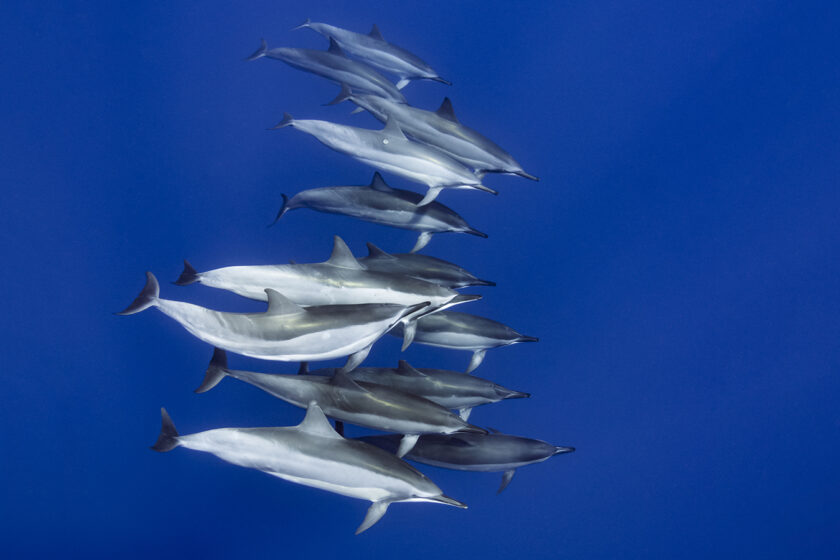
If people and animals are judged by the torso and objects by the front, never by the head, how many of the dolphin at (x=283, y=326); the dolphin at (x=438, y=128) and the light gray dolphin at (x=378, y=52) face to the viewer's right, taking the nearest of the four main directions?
3

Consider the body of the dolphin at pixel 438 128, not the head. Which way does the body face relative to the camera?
to the viewer's right

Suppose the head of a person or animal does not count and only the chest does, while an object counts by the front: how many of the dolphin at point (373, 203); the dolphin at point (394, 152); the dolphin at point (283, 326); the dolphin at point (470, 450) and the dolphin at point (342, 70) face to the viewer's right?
5

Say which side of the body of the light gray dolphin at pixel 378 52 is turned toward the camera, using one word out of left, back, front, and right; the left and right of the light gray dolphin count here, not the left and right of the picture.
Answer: right

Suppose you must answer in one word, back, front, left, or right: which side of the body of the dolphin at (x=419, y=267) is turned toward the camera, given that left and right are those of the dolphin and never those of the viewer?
right

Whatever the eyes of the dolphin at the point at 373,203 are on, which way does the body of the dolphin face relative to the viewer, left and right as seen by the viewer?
facing to the right of the viewer

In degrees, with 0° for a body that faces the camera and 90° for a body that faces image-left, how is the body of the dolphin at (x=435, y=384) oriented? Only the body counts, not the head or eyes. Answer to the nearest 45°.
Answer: approximately 270°

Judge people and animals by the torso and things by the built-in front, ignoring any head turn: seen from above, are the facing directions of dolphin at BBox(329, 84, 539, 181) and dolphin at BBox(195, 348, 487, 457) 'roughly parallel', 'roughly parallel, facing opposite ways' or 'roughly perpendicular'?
roughly parallel

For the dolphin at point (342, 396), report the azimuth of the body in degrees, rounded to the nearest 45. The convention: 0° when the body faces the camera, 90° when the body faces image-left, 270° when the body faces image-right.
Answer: approximately 270°
